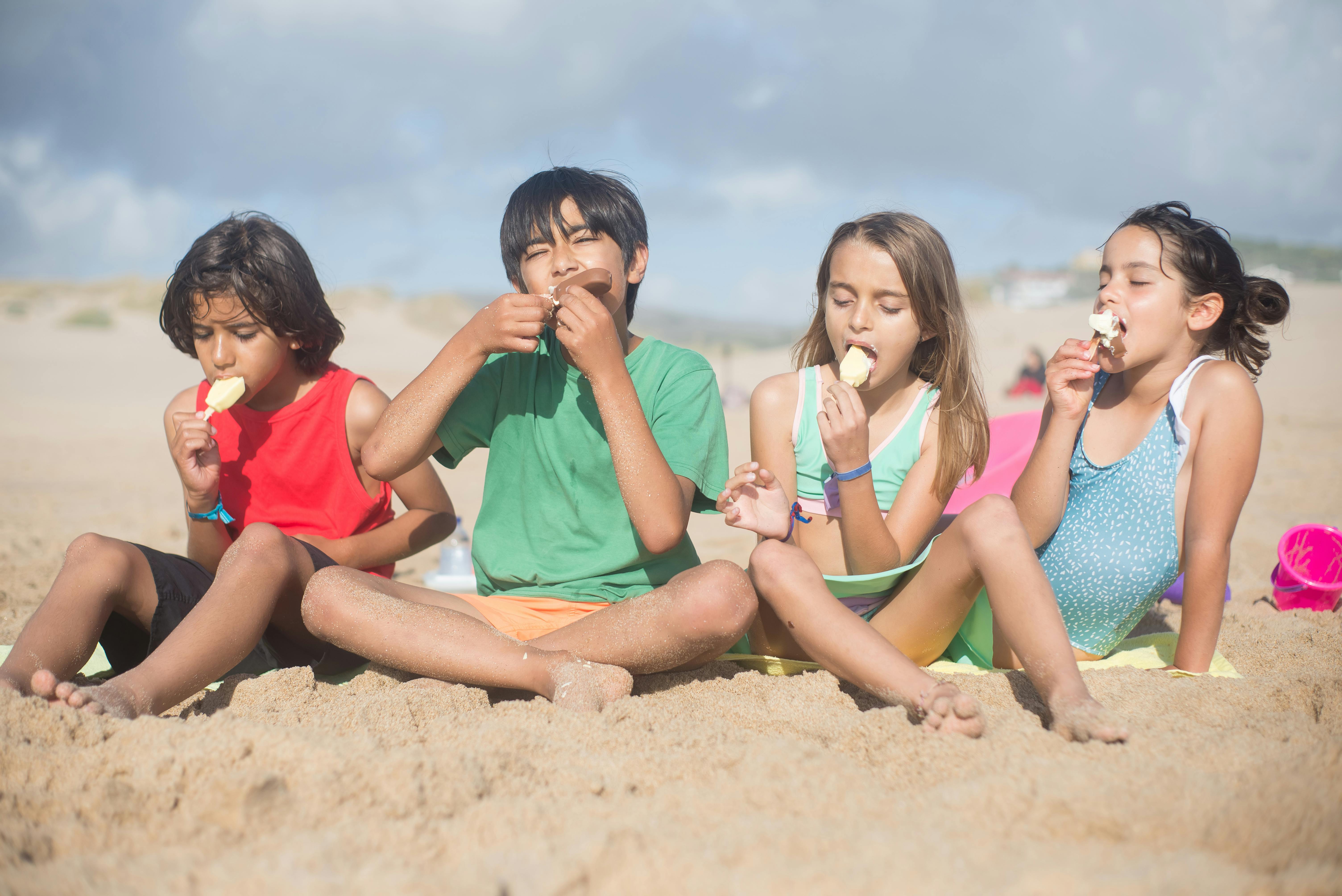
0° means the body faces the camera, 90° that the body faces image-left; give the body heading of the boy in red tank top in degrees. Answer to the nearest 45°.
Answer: approximately 45°

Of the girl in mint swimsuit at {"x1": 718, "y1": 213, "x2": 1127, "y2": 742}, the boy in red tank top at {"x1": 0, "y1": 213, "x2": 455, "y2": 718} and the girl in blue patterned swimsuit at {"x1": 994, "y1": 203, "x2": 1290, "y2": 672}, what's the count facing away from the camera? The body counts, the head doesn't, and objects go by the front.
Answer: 0

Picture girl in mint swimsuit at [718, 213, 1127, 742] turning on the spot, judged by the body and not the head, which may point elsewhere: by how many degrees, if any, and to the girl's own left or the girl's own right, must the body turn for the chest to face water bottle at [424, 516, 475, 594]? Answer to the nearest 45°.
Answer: approximately 135° to the girl's own right

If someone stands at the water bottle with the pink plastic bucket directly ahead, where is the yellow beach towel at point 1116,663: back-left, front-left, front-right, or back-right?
front-right

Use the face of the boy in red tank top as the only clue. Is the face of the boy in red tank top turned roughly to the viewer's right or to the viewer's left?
to the viewer's left

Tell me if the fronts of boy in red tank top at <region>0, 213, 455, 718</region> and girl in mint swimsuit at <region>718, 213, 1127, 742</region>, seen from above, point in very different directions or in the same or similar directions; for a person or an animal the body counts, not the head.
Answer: same or similar directions

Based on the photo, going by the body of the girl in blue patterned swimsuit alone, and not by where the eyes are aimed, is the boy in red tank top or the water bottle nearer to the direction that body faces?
the boy in red tank top

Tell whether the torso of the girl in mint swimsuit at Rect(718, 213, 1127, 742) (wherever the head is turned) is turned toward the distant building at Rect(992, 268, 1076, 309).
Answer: no

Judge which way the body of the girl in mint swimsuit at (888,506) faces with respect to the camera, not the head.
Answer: toward the camera

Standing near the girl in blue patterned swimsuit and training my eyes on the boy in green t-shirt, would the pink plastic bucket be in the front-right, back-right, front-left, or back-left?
back-right

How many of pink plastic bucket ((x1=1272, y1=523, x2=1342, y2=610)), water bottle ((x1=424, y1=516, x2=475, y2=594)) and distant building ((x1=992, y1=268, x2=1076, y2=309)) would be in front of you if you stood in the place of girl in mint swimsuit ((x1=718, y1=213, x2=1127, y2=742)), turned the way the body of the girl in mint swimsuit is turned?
0

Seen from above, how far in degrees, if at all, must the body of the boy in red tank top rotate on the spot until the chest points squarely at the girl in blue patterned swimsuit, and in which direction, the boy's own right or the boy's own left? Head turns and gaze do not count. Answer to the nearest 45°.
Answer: approximately 90° to the boy's own left

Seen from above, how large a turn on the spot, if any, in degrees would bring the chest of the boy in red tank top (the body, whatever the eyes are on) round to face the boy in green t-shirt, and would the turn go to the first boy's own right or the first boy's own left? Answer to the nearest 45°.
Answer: approximately 90° to the first boy's own left

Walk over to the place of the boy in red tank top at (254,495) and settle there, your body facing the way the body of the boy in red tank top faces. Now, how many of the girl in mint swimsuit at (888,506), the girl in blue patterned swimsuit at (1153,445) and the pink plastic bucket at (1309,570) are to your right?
0

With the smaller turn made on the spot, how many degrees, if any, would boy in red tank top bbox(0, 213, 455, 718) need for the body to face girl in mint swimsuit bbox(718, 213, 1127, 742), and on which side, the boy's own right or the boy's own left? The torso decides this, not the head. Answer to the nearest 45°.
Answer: approximately 90° to the boy's own left
